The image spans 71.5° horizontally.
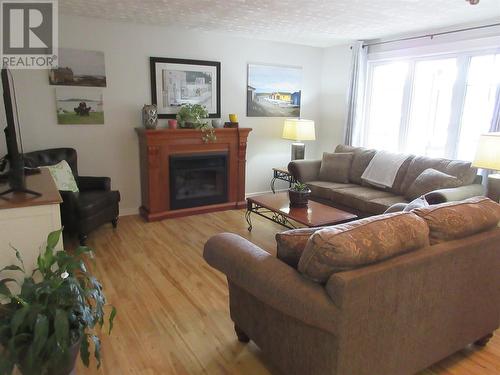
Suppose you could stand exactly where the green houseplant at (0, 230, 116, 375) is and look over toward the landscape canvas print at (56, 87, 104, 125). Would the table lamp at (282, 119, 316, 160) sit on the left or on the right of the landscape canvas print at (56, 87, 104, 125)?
right

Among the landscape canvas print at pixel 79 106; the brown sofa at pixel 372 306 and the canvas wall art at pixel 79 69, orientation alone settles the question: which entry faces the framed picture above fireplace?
the brown sofa

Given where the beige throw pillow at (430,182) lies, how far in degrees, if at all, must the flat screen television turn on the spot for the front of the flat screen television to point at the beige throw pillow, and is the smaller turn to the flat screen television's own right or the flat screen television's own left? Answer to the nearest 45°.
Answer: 0° — it already faces it

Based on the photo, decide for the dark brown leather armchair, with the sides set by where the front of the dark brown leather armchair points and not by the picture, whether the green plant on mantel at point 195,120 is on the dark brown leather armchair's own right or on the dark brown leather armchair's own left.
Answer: on the dark brown leather armchair's own left

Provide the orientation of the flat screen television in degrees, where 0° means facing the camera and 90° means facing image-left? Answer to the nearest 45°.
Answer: approximately 270°

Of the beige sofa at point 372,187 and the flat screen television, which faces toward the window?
the flat screen television
